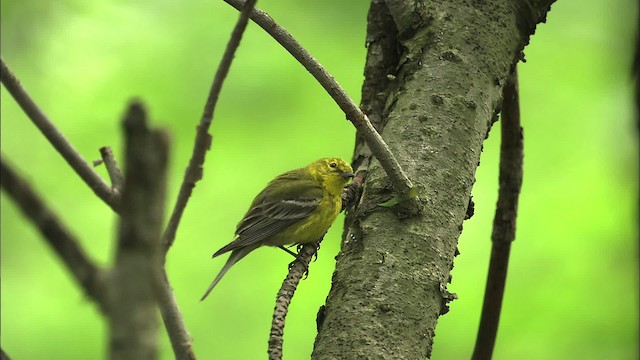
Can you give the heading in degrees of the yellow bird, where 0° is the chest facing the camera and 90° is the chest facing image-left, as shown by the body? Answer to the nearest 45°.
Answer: approximately 270°
